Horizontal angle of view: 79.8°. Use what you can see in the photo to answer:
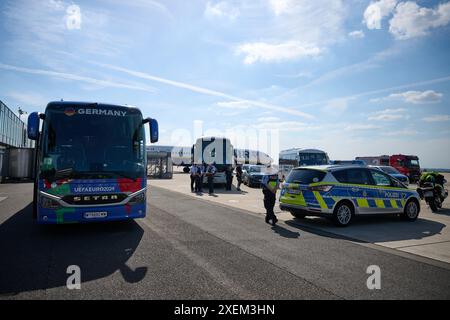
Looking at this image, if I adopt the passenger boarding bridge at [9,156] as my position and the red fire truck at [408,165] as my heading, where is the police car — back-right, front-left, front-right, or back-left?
front-right

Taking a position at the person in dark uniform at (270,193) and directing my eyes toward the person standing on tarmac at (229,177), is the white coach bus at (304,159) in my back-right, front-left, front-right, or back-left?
front-right

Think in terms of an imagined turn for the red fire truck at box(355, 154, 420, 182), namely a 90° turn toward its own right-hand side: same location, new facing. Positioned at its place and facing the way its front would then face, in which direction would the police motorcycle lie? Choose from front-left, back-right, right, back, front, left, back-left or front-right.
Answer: front-left

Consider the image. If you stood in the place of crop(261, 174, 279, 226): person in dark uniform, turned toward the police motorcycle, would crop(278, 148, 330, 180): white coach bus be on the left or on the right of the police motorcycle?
left

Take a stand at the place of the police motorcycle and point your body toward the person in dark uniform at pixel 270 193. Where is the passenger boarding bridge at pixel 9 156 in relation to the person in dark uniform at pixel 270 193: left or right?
right
